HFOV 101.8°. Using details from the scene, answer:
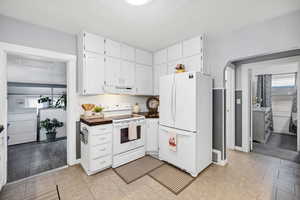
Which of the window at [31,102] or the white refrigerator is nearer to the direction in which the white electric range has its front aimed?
the white refrigerator

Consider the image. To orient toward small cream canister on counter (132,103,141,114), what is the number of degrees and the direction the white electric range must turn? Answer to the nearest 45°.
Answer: approximately 135° to its left

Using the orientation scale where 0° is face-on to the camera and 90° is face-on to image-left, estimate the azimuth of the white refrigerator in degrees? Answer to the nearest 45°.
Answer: approximately 45°

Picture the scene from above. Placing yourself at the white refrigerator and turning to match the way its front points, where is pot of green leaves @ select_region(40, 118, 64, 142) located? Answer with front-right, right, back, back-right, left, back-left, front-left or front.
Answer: front-right

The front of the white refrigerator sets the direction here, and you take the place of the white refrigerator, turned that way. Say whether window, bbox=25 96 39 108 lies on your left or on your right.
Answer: on your right
